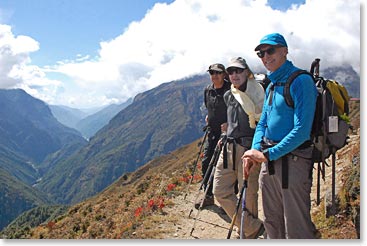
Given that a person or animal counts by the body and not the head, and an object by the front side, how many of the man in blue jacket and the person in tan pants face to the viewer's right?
0

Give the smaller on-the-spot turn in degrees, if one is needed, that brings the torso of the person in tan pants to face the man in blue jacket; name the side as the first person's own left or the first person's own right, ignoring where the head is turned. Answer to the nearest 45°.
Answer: approximately 45° to the first person's own left

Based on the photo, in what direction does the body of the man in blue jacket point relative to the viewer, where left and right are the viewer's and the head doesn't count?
facing the viewer and to the left of the viewer
